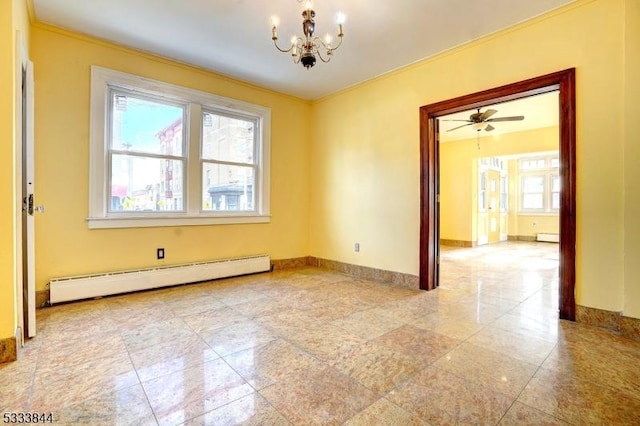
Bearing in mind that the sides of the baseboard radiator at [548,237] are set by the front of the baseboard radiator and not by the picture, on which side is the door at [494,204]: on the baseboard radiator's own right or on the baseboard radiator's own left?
on the baseboard radiator's own right

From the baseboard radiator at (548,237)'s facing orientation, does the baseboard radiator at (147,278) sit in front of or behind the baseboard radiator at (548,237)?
in front

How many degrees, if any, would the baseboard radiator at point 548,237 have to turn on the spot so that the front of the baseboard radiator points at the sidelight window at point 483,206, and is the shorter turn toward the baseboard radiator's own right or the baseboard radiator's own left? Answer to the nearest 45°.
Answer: approximately 45° to the baseboard radiator's own right

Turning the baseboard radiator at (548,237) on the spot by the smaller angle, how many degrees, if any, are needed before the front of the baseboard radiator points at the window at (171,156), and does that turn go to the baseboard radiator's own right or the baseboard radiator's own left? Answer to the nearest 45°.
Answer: approximately 45° to the baseboard radiator's own right

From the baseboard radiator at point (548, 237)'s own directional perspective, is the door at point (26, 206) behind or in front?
in front

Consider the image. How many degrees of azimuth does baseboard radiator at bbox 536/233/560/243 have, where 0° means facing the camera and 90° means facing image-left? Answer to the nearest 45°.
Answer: approximately 0°
